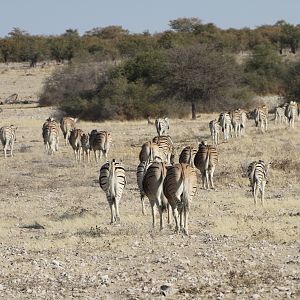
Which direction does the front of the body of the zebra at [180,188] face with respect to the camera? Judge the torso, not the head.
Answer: away from the camera

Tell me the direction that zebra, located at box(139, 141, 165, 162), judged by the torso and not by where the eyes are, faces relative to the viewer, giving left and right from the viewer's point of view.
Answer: facing away from the viewer

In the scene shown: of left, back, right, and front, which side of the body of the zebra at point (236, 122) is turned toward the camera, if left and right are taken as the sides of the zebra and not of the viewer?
back

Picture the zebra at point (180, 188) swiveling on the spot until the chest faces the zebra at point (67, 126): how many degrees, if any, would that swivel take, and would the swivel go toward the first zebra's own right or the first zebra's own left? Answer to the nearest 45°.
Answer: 0° — it already faces it

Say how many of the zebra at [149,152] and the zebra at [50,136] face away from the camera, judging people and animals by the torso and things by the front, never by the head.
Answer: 2

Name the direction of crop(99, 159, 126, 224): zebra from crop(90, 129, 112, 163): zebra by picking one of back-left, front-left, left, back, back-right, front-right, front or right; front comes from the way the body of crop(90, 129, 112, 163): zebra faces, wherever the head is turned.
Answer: back-left

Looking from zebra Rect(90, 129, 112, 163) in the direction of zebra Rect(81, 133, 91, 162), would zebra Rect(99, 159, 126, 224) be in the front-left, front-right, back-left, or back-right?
back-left

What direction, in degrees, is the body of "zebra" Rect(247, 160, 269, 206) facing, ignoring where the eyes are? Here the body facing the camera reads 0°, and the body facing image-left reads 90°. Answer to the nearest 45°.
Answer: approximately 180°

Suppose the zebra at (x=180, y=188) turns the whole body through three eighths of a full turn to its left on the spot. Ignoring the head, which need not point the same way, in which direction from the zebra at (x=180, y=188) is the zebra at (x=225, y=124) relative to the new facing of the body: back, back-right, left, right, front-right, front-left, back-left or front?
back-right

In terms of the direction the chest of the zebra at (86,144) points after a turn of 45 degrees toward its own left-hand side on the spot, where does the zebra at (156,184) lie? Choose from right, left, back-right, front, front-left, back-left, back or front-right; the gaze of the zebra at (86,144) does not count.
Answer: back-left

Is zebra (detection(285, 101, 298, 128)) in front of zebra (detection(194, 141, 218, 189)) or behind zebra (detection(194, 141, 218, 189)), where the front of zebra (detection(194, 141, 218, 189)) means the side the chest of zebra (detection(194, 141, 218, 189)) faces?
in front

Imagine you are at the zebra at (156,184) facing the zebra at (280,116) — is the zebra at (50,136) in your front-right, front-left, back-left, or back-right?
front-left

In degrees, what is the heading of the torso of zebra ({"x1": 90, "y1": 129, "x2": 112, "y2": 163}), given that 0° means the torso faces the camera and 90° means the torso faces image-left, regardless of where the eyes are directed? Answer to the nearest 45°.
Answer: approximately 135°

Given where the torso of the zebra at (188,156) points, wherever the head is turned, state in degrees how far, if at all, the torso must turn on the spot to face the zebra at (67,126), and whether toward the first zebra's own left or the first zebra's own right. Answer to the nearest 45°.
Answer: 0° — it already faces it

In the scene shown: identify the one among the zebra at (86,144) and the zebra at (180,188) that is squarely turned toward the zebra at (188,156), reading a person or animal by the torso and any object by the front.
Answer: the zebra at (180,188)

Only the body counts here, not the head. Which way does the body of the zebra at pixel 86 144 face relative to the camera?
away from the camera
